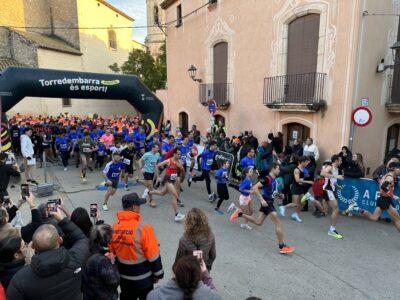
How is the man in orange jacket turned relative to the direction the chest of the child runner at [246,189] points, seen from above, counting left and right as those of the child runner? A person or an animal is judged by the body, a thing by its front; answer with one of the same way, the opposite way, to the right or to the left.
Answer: to the left

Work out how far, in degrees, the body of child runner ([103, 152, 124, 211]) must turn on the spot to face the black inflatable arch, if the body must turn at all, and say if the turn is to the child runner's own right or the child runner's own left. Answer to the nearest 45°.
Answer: approximately 135° to the child runner's own left

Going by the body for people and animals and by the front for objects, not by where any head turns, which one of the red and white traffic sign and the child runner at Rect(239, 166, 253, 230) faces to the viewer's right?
the child runner

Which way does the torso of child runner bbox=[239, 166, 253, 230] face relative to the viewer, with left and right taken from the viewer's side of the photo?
facing to the right of the viewer

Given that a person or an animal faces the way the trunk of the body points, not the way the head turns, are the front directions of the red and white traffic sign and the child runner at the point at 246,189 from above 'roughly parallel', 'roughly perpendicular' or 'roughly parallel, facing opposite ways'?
roughly perpendicular

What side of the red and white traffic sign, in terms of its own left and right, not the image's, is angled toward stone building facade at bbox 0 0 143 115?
right

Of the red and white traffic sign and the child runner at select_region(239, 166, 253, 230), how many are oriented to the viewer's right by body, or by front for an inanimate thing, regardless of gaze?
1

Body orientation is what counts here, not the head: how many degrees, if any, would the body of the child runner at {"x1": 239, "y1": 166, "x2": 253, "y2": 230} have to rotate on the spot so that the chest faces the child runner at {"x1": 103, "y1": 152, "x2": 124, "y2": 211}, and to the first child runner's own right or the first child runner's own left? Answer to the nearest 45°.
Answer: approximately 180°

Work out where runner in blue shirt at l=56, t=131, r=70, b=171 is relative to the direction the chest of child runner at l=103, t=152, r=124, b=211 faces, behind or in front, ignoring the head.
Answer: behind
